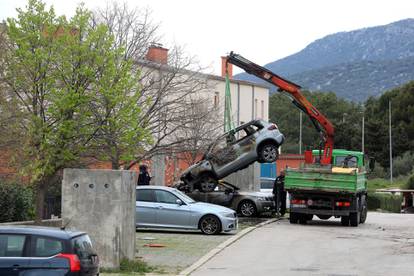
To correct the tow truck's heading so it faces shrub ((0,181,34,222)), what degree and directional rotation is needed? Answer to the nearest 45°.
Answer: approximately 135° to its left

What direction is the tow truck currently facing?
away from the camera

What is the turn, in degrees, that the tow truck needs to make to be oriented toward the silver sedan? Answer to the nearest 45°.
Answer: approximately 135° to its left

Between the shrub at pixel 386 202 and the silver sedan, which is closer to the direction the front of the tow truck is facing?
the shrub

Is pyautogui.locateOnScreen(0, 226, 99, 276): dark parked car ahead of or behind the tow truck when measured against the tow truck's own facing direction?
behind

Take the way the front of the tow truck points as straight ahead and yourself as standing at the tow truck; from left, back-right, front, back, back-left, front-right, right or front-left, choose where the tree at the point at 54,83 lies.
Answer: back-left
